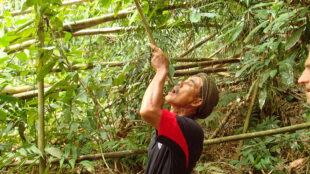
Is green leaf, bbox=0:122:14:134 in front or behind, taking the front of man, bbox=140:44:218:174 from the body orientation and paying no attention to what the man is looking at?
in front

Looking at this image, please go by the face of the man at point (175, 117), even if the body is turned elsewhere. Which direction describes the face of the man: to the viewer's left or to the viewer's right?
to the viewer's left

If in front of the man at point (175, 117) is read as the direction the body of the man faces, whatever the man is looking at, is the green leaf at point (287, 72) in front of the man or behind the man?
behind

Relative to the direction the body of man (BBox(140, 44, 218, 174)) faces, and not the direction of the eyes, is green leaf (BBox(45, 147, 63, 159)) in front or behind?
in front

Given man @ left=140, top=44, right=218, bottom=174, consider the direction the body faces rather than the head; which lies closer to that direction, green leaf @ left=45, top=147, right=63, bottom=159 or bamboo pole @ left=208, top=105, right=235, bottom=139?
the green leaf

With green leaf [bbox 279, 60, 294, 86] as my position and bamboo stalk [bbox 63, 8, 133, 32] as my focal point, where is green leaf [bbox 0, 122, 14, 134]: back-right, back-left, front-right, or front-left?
front-left

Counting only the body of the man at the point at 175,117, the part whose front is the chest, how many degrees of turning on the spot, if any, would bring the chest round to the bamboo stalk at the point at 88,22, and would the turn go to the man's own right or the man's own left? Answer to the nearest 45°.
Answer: approximately 45° to the man's own right

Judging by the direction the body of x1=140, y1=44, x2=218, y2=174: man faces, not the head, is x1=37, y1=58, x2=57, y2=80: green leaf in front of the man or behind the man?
in front

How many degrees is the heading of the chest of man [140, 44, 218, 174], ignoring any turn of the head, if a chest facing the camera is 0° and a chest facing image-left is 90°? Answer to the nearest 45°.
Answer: approximately 90°
